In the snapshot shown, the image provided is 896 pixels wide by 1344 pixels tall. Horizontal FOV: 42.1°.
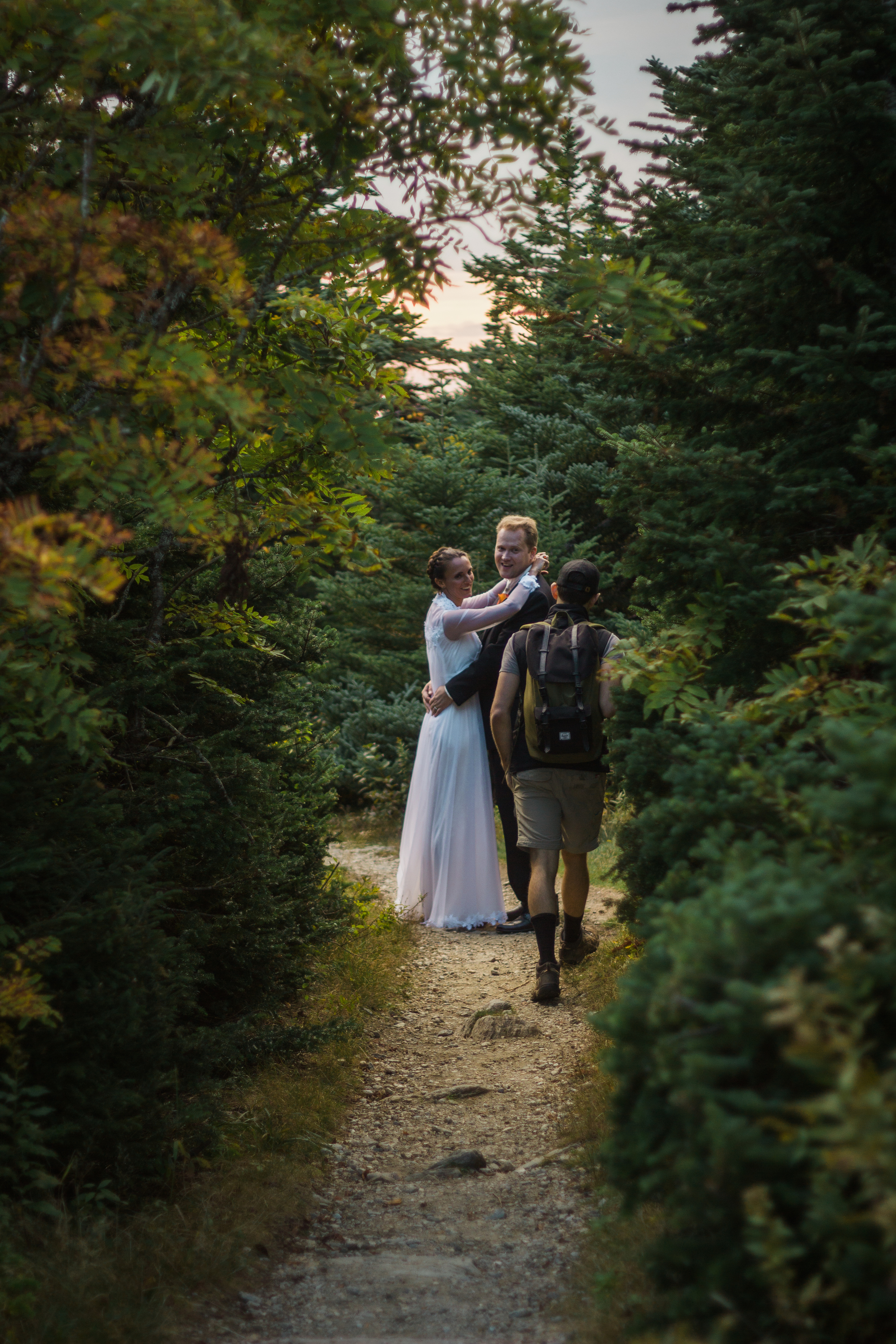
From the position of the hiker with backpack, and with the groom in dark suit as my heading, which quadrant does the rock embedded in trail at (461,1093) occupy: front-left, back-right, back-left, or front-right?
back-left

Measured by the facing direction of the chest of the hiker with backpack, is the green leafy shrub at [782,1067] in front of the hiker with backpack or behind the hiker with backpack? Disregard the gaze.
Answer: behind

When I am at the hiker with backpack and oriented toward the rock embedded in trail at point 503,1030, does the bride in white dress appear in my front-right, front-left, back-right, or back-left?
back-right

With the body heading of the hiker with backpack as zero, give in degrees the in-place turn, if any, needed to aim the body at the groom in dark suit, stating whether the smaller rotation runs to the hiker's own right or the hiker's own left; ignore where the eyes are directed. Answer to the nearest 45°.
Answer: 0° — they already face them

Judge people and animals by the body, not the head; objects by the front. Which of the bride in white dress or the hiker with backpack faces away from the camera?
the hiker with backpack

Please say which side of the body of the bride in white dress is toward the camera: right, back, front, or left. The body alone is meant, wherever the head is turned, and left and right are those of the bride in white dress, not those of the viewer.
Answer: right

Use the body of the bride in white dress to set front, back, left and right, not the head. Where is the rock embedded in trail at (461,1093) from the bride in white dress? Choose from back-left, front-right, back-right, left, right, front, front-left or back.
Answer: right

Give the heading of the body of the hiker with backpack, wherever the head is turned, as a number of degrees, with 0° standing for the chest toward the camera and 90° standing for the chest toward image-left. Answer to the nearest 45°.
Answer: approximately 180°

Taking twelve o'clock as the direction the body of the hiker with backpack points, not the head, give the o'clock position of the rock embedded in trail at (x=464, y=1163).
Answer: The rock embedded in trail is roughly at 6 o'clock from the hiker with backpack.

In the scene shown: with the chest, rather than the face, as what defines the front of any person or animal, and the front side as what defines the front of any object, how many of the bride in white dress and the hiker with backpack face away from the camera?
1
